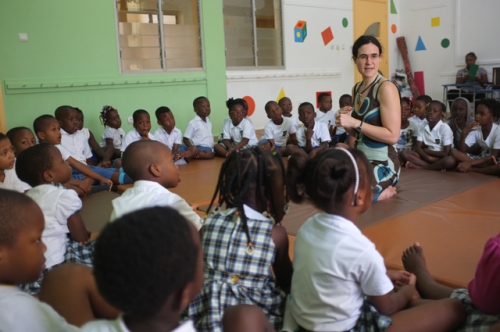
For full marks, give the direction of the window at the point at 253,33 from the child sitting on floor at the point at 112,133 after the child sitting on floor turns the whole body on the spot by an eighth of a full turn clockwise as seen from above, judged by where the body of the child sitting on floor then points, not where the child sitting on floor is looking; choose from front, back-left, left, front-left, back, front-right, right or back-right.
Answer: back-left

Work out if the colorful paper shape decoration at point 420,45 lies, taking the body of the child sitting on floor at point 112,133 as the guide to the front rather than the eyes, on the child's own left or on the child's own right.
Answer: on the child's own left

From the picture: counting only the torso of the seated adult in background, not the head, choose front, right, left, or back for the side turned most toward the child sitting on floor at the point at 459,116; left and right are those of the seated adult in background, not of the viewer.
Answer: front

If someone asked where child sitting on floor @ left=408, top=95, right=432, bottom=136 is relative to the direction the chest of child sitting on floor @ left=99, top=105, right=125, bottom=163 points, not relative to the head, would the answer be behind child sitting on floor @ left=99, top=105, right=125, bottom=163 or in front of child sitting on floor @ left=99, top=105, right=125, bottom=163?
in front

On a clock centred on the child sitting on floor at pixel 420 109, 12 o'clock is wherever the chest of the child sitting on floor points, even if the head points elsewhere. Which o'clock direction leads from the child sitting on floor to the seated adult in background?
The seated adult in background is roughly at 5 o'clock from the child sitting on floor.

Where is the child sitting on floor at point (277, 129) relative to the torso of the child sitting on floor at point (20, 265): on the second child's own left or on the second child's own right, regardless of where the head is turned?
on the second child's own left

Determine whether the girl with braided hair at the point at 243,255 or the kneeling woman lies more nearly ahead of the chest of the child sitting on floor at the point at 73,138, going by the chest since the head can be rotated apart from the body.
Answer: the kneeling woman

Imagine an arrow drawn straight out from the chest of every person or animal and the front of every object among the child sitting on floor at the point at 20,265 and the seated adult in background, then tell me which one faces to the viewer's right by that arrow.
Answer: the child sitting on floor

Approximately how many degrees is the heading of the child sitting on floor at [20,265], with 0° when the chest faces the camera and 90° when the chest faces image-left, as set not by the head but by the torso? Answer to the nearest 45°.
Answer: approximately 270°
